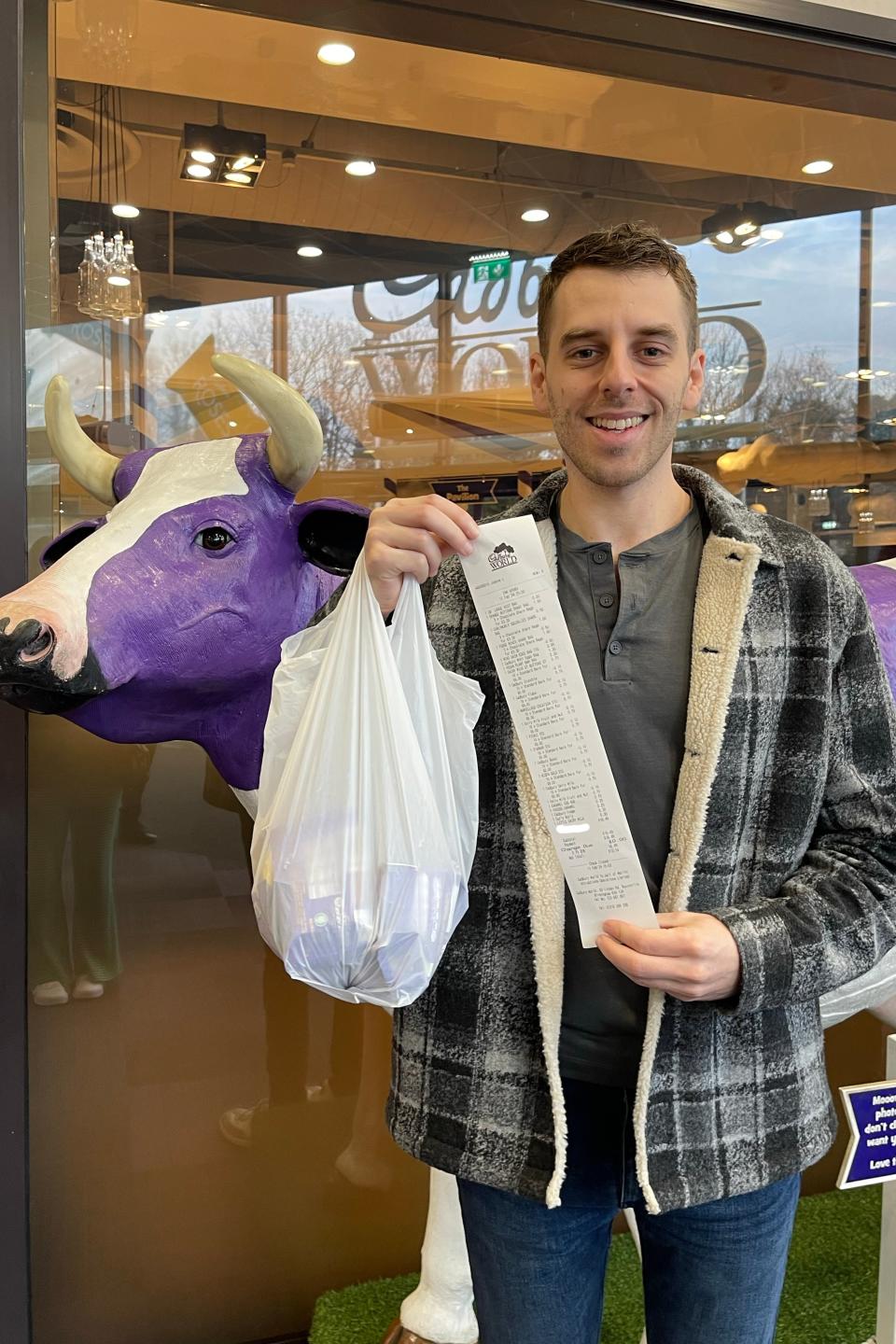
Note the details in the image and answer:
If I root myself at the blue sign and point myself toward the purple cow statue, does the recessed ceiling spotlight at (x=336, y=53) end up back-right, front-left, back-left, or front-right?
front-right

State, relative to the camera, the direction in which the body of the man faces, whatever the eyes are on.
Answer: toward the camera

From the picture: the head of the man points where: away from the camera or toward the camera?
toward the camera
